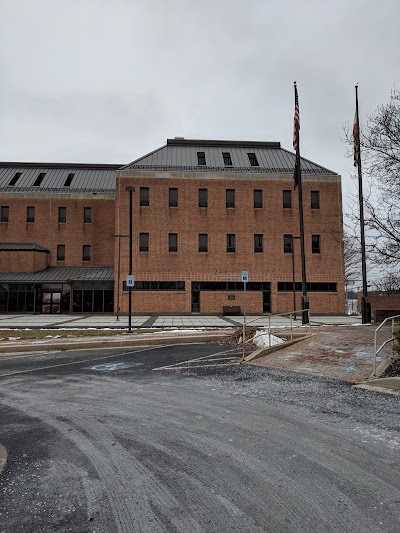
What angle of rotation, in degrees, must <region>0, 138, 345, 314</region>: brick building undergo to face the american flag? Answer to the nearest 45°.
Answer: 0° — it already faces it

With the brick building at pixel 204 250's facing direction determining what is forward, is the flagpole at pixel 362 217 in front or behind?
in front

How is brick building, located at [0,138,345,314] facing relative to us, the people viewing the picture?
facing the viewer
